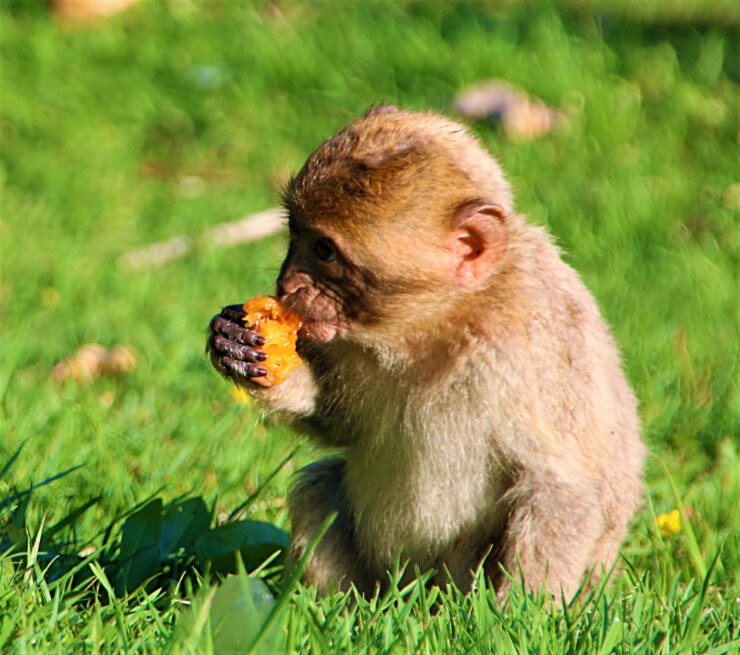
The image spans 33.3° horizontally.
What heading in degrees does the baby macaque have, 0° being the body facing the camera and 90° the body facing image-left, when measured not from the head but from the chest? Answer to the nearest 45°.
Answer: approximately 45°

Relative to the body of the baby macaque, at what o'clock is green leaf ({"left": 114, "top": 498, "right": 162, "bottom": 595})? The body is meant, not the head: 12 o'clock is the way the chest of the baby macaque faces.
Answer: The green leaf is roughly at 1 o'clock from the baby macaque.

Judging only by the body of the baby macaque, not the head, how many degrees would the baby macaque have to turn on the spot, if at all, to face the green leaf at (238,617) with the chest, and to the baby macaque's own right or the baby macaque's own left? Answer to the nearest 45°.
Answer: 0° — it already faces it
